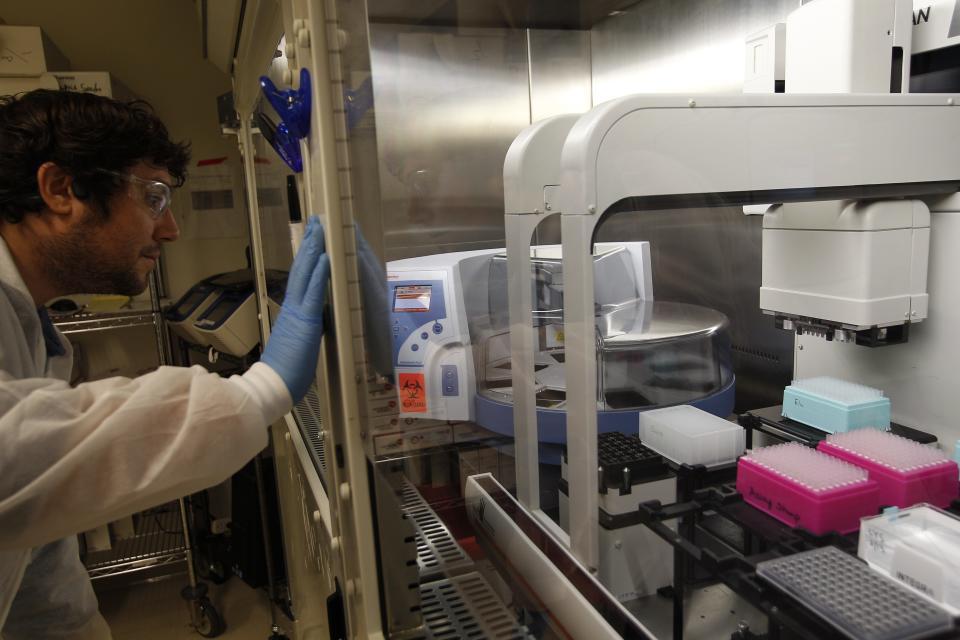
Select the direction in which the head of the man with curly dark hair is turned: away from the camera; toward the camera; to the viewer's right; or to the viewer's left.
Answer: to the viewer's right

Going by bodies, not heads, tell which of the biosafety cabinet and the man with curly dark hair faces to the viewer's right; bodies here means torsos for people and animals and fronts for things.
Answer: the man with curly dark hair

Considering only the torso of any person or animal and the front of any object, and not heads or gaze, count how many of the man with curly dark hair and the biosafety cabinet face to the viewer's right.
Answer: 1

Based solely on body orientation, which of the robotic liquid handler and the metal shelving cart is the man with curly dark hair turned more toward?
the robotic liquid handler

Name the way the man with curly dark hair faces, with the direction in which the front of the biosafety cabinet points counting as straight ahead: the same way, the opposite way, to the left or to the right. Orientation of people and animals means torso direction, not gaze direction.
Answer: the opposite way

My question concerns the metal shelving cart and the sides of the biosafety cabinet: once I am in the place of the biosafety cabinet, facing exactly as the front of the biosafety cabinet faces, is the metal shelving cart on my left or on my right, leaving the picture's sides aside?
on my right

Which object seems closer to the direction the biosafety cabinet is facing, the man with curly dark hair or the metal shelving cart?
the man with curly dark hair

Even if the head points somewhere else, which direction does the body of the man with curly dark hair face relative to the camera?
to the viewer's right

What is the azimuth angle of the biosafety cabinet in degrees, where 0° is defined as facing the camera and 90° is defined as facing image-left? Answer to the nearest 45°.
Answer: approximately 45°
